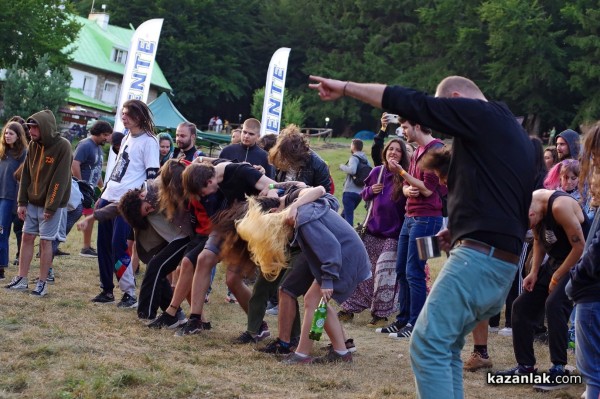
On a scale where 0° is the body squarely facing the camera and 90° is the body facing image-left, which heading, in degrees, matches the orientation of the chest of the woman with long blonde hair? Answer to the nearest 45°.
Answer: approximately 90°

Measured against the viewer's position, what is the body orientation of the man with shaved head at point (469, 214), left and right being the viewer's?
facing away from the viewer and to the left of the viewer

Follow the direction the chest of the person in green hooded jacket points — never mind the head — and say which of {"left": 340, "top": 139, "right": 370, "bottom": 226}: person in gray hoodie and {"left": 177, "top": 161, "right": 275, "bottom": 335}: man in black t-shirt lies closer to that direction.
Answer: the man in black t-shirt

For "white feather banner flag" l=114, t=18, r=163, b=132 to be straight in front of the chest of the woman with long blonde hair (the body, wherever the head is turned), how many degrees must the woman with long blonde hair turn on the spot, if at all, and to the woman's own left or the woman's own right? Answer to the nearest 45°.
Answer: approximately 90° to the woman's own right

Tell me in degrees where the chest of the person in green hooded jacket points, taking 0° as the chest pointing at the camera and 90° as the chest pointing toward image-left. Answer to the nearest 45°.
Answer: approximately 45°
